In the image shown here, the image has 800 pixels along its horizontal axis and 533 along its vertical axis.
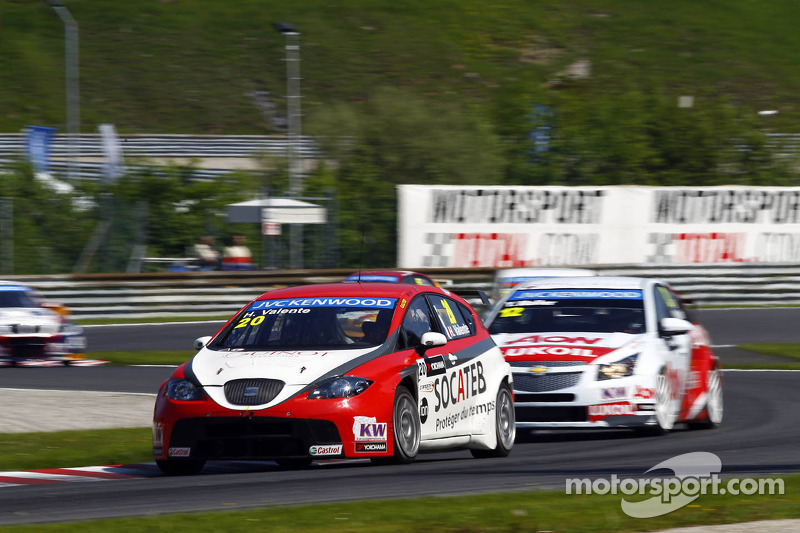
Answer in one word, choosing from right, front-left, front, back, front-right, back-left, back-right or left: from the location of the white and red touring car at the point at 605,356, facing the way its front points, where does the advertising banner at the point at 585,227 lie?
back-right

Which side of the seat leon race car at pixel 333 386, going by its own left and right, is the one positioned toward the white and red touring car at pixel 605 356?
back

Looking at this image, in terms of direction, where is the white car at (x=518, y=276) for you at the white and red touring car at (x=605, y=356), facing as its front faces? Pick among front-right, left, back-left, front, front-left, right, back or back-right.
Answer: back-right

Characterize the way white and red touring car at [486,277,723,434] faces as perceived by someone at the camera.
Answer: facing the viewer and to the left of the viewer

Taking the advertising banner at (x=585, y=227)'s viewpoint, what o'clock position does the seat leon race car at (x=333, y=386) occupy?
The seat leon race car is roughly at 12 o'clock from the advertising banner.

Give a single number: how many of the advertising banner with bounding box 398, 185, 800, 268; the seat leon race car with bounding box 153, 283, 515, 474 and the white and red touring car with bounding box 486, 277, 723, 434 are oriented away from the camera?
0

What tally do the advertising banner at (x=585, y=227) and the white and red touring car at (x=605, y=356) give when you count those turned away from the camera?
0

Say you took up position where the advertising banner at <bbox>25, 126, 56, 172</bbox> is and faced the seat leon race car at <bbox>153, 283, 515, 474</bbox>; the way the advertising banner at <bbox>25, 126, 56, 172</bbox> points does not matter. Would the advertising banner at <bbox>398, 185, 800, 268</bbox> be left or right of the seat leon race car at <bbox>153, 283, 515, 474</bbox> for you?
left

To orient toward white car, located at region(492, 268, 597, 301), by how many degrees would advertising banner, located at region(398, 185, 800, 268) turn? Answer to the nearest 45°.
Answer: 0° — it already faces it

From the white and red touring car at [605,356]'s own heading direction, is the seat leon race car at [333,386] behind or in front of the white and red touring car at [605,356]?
in front

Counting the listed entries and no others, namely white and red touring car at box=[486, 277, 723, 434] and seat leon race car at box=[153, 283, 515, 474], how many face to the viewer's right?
0

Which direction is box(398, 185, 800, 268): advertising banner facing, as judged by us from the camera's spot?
facing the viewer

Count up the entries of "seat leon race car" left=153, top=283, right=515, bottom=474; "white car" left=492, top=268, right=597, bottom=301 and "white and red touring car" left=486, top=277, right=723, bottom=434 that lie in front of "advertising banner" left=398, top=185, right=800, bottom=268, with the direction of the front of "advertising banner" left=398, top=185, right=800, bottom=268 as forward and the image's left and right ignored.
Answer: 3

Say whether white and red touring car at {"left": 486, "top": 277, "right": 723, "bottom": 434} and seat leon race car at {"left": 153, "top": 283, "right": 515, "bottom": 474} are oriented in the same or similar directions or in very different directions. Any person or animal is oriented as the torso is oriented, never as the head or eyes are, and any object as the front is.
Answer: same or similar directions

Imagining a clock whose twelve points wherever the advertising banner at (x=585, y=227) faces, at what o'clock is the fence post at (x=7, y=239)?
The fence post is roughly at 2 o'clock from the advertising banner.

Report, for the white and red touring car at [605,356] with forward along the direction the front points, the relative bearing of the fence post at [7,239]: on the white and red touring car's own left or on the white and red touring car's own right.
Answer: on the white and red touring car's own right
